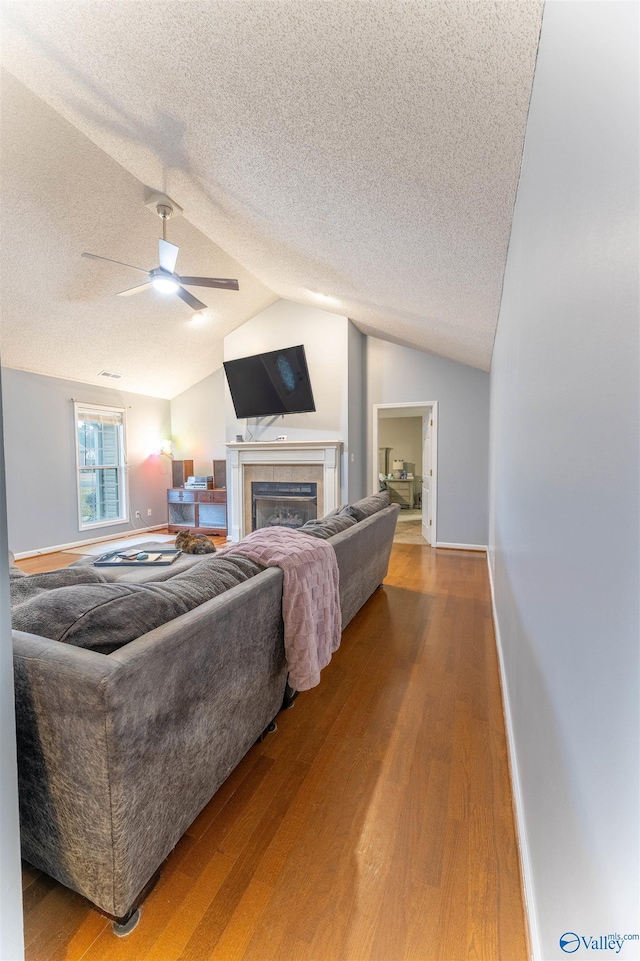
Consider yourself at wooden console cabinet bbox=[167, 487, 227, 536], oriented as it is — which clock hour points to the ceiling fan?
The ceiling fan is roughly at 12 o'clock from the wooden console cabinet.

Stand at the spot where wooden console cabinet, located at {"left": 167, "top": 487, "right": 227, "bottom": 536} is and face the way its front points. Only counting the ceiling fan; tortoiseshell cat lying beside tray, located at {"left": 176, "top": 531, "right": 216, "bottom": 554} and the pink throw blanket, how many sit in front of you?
3

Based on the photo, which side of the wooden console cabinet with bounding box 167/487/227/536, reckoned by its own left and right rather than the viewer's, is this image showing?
front

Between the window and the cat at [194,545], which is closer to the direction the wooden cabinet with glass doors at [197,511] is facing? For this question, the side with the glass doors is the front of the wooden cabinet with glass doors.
the cat

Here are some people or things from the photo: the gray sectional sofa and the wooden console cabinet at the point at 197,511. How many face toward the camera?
1

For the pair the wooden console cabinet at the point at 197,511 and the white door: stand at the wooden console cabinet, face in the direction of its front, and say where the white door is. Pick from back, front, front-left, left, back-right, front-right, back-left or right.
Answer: front-left

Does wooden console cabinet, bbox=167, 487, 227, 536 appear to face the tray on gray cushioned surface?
yes

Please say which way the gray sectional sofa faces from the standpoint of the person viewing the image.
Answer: facing away from the viewer and to the left of the viewer

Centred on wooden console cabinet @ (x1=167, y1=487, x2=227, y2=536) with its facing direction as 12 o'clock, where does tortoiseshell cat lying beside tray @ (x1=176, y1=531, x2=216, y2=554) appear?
The tortoiseshell cat lying beside tray is roughly at 12 o'clock from the wooden console cabinet.

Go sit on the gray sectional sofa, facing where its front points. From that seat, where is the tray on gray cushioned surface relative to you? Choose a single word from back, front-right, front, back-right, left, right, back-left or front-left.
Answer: front-right

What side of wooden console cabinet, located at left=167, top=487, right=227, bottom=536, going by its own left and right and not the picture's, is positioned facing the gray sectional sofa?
front

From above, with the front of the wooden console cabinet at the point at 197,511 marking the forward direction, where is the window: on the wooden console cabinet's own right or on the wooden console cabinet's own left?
on the wooden console cabinet's own right
